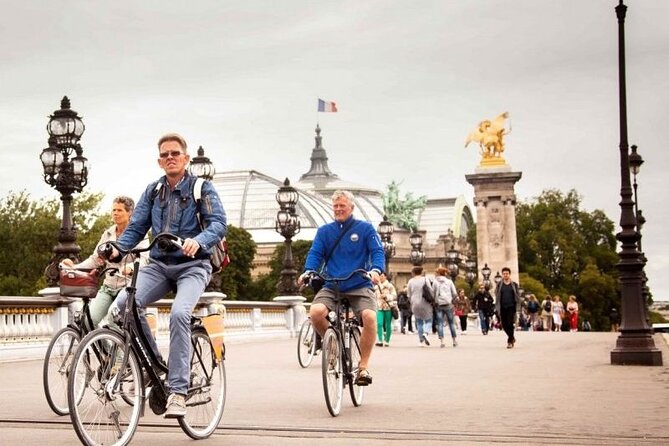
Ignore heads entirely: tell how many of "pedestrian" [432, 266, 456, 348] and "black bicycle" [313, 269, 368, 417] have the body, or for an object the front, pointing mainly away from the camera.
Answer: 1

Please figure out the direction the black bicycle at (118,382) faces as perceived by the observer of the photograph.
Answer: facing the viewer and to the left of the viewer

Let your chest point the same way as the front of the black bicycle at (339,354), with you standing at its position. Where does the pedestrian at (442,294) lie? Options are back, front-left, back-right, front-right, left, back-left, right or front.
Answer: back

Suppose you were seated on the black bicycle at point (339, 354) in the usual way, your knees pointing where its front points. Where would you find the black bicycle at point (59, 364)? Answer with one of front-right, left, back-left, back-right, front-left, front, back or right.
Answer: right

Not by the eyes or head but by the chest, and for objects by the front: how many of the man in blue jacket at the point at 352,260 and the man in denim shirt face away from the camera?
0

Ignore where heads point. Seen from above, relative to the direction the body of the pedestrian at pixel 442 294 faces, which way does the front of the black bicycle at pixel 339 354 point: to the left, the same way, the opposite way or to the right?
the opposite way

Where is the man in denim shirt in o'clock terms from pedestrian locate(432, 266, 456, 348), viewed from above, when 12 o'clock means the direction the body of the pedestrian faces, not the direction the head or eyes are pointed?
The man in denim shirt is roughly at 6 o'clock from the pedestrian.

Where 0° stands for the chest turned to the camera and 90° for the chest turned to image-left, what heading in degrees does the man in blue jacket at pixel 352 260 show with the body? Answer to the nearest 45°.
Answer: approximately 0°

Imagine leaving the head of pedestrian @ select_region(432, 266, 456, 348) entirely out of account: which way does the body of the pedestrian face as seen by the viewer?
away from the camera

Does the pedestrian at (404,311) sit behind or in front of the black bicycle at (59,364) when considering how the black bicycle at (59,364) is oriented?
behind

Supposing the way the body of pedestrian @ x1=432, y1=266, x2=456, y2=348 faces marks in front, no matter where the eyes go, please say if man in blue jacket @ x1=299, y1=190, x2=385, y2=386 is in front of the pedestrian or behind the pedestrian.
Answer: behind

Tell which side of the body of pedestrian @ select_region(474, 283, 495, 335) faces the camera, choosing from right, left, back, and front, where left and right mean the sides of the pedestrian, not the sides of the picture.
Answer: front

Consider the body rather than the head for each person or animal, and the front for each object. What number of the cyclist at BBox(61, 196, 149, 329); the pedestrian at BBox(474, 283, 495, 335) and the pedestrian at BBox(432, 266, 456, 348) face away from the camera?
1

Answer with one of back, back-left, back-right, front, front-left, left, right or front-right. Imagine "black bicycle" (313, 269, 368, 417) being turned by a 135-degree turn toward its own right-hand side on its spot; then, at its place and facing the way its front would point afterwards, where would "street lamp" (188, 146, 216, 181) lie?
front-right

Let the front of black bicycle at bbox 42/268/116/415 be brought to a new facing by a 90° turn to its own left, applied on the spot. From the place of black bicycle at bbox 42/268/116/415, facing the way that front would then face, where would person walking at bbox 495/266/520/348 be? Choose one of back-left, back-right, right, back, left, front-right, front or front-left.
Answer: left
